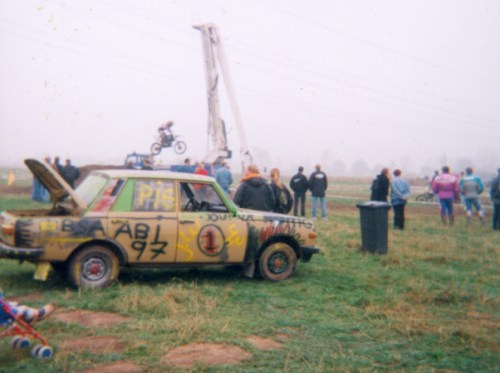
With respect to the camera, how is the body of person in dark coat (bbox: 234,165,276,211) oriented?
away from the camera

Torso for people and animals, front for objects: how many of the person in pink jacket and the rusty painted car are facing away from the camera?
1

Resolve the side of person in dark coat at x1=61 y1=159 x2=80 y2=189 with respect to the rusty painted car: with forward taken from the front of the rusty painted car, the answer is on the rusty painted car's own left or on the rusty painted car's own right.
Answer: on the rusty painted car's own left

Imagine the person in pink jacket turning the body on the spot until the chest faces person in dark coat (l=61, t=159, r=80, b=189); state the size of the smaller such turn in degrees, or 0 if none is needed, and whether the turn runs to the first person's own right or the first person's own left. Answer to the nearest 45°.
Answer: approximately 90° to the first person's own left

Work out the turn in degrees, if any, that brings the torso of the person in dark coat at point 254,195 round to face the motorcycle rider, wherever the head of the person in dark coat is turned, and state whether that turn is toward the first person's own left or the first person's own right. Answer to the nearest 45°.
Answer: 0° — they already face them

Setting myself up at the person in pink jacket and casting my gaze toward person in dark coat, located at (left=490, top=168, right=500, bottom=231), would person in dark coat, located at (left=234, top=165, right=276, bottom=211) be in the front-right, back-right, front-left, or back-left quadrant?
back-right

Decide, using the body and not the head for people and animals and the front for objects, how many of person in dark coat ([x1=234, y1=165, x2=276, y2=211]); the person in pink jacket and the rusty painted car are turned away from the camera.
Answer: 2

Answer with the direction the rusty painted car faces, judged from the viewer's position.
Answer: facing to the right of the viewer

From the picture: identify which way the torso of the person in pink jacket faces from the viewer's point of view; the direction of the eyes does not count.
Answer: away from the camera

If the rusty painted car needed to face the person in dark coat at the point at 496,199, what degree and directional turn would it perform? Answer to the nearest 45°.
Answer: approximately 45° to its left

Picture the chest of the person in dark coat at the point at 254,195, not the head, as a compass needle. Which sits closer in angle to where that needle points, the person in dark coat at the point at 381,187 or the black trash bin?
the person in dark coat
